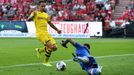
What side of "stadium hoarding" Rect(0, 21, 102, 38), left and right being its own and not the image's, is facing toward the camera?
front

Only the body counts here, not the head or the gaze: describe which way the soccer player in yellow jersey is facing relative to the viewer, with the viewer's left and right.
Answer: facing the viewer and to the right of the viewer

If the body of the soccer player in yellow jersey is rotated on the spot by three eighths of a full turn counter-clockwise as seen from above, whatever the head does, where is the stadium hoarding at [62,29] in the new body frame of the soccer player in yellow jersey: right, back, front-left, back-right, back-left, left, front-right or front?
front
